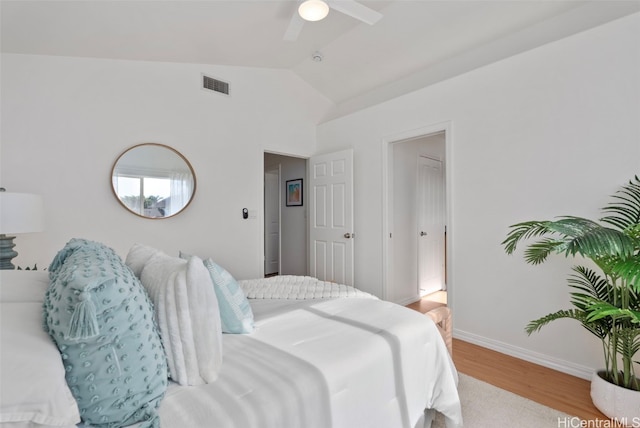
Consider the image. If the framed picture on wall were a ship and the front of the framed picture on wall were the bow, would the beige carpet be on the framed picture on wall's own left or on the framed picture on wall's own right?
on the framed picture on wall's own left

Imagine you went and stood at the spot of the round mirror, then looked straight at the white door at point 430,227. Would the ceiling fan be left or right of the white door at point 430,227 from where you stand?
right

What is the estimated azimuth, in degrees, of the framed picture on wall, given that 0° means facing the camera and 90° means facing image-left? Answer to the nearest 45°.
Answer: approximately 45°

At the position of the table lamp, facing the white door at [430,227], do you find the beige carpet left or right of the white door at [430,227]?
right

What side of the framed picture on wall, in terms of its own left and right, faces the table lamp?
front

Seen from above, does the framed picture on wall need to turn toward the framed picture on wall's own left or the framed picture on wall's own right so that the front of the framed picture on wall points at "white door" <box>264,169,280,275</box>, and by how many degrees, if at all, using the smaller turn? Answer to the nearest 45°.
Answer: approximately 90° to the framed picture on wall's own right

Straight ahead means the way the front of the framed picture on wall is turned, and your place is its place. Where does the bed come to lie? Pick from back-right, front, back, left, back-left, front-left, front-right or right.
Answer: front-left

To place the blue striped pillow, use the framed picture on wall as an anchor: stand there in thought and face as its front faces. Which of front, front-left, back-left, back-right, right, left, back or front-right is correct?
front-left

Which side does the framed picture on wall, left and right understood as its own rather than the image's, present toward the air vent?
front

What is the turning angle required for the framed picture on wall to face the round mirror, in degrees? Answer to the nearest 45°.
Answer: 0° — it already faces it
